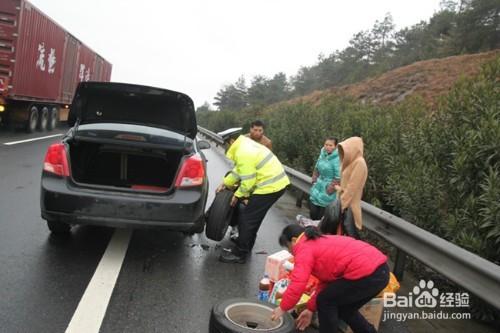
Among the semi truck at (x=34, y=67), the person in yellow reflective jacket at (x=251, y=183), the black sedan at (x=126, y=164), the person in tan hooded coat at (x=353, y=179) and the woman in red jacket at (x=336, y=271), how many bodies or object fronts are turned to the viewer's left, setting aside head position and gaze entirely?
3

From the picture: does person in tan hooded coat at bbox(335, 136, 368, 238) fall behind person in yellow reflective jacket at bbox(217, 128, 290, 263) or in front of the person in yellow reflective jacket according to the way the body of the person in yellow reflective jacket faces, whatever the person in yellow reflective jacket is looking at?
behind

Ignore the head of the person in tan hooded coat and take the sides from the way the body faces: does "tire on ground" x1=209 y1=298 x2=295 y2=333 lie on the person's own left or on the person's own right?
on the person's own left

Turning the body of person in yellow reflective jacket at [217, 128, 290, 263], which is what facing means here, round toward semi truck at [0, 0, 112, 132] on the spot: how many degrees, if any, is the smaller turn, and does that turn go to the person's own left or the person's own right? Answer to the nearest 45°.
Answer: approximately 45° to the person's own right

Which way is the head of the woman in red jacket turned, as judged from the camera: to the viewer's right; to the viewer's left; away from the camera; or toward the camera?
to the viewer's left

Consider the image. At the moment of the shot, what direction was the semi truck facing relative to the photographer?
facing away from the viewer and to the right of the viewer

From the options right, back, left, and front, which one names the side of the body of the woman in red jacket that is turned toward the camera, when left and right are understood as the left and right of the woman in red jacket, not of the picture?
left

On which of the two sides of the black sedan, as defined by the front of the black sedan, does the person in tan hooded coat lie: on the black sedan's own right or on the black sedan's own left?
on the black sedan's own right

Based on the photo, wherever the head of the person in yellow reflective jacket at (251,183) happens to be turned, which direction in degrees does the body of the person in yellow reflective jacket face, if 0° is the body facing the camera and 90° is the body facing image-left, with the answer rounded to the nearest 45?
approximately 90°

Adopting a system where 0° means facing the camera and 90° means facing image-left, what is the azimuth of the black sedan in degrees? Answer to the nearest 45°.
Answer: approximately 180°

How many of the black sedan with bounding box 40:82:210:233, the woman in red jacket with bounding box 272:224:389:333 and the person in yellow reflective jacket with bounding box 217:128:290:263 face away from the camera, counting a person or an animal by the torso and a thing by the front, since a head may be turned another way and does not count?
1

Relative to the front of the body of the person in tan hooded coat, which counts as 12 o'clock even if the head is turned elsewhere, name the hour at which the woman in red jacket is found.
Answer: The woman in red jacket is roughly at 9 o'clock from the person in tan hooded coat.

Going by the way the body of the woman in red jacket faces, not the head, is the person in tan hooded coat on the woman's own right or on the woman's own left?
on the woman's own right
